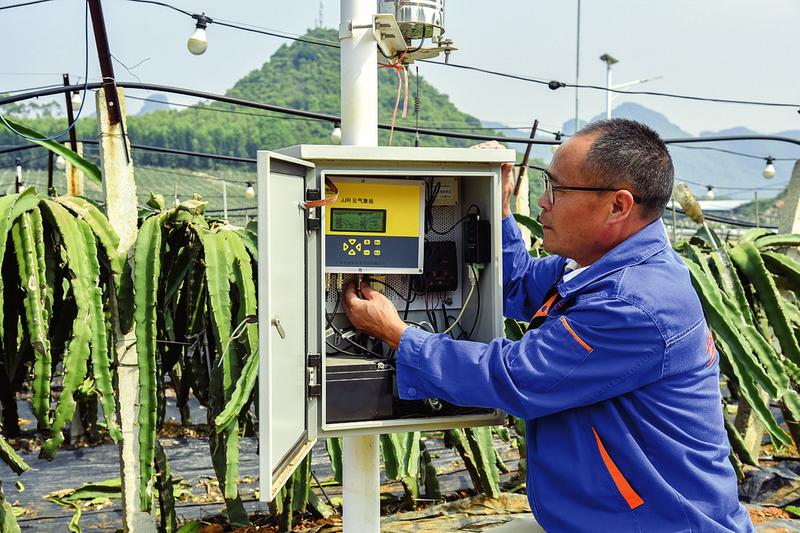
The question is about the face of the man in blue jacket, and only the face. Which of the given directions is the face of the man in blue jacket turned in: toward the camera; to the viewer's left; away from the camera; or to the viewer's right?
to the viewer's left

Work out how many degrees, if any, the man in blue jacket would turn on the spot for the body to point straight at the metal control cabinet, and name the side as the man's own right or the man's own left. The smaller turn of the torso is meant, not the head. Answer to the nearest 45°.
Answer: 0° — they already face it

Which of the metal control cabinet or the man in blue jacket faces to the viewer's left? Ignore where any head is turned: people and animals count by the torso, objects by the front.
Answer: the man in blue jacket

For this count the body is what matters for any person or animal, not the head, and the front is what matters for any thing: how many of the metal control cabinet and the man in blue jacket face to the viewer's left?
1

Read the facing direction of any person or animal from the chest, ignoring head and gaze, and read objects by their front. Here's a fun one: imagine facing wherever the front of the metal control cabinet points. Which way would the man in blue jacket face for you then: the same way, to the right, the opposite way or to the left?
to the right

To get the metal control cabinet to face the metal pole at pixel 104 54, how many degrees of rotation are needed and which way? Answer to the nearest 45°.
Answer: approximately 135° to its right

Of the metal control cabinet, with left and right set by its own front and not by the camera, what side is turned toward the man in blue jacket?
left

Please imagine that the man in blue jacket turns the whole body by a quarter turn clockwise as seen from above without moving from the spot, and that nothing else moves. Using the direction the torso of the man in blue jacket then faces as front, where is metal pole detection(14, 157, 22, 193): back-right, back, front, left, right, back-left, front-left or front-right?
front-left

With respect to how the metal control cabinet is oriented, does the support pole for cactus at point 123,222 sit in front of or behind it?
behind

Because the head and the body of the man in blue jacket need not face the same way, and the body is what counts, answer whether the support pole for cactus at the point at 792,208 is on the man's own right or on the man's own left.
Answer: on the man's own right

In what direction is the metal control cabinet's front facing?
toward the camera

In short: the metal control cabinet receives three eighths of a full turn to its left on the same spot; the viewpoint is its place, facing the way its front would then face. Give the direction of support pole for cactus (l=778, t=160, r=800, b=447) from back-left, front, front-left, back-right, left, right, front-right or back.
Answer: front

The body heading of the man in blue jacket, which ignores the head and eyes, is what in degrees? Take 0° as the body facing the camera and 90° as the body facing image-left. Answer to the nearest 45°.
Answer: approximately 90°
